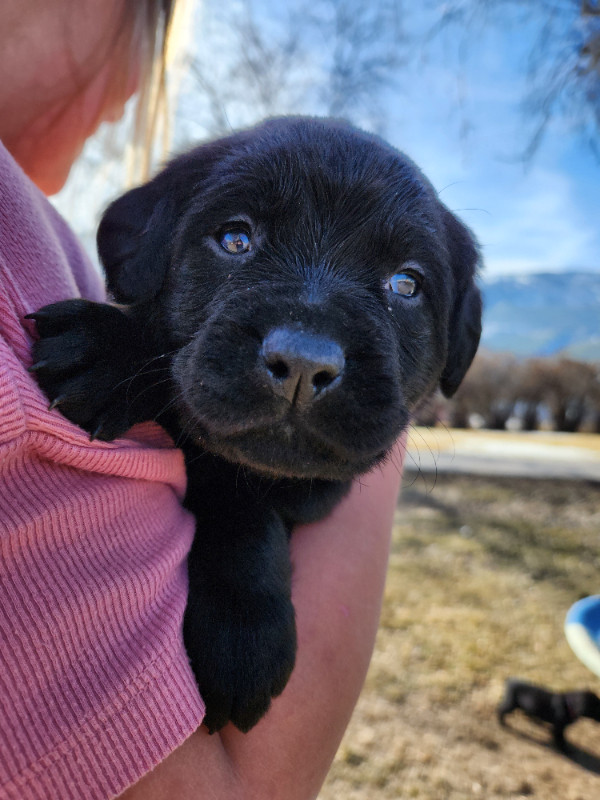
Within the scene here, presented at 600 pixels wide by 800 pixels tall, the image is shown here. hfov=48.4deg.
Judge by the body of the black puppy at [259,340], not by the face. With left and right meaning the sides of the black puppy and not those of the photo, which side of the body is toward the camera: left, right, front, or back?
front

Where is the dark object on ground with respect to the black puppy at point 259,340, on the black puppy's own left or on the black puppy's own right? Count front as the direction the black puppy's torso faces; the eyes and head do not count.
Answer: on the black puppy's own left

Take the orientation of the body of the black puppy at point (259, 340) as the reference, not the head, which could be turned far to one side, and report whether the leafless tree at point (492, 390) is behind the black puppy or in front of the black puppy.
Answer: behind
